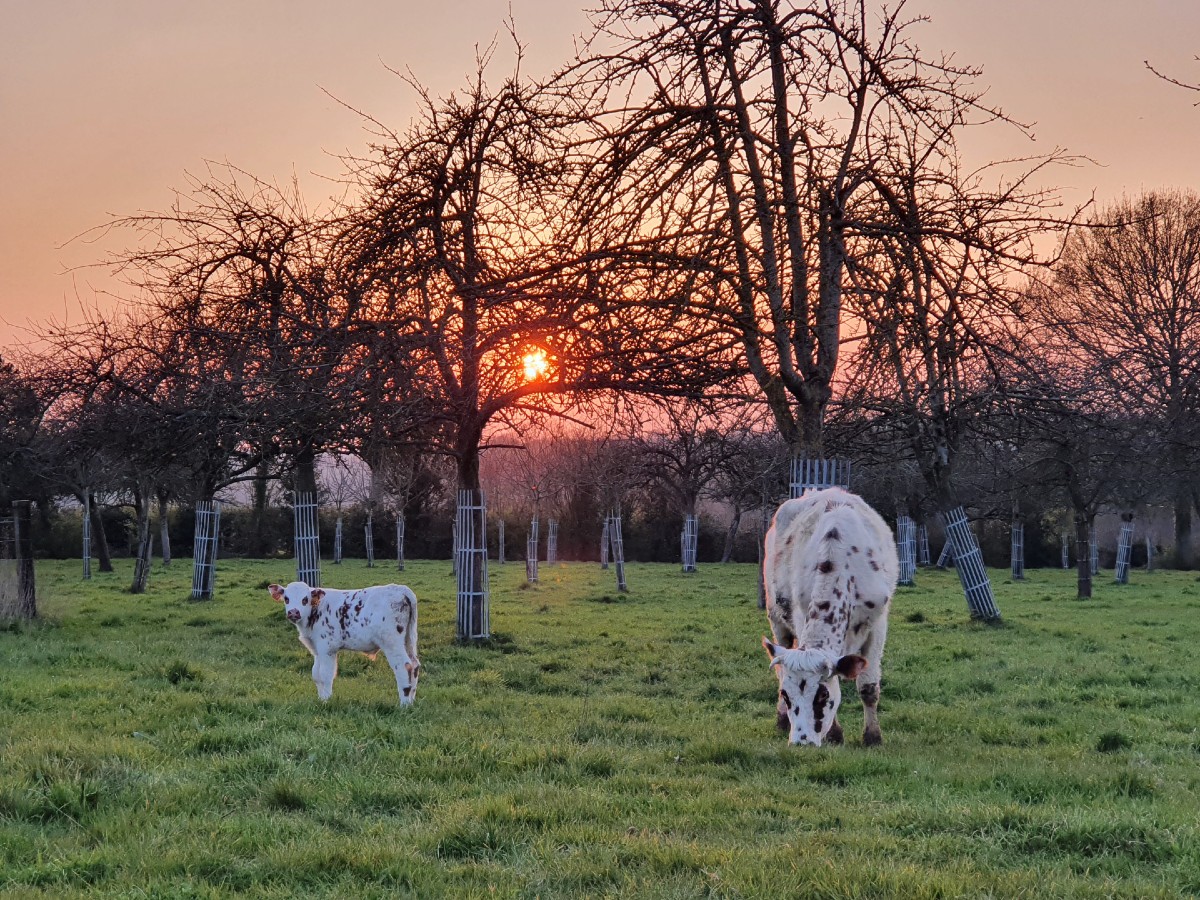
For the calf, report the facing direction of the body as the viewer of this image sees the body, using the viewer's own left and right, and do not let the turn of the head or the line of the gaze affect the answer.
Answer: facing to the left of the viewer

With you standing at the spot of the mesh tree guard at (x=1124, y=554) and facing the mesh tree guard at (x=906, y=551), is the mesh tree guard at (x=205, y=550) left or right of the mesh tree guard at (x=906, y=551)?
left

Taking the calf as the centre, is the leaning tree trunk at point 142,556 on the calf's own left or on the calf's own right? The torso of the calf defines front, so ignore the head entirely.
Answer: on the calf's own right

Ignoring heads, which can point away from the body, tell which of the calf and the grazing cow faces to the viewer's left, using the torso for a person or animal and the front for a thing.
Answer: the calf

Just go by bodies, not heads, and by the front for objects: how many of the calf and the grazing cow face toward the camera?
1

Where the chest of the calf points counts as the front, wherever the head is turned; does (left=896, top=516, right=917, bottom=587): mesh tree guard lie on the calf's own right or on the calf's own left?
on the calf's own right

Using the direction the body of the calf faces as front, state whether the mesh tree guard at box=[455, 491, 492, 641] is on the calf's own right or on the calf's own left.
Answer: on the calf's own right

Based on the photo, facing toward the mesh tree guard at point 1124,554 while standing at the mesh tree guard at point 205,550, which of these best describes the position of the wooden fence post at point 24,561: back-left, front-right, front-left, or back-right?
back-right

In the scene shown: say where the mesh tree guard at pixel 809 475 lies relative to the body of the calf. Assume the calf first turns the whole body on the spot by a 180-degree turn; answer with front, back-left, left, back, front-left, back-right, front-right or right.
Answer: front
